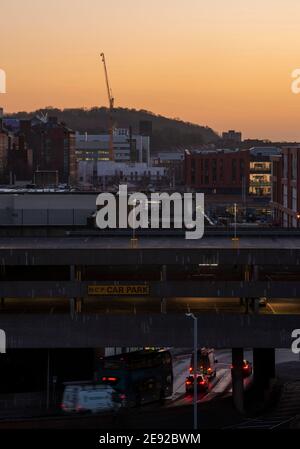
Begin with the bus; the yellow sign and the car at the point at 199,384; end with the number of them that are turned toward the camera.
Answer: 1

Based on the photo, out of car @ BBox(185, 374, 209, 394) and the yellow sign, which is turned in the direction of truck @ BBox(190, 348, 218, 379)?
car @ BBox(185, 374, 209, 394)

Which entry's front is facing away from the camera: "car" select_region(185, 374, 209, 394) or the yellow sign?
the car

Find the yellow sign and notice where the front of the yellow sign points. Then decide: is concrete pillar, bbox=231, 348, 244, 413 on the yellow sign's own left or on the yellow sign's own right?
on the yellow sign's own left

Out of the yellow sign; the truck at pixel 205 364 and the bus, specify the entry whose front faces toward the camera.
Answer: the yellow sign

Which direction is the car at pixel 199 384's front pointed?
away from the camera

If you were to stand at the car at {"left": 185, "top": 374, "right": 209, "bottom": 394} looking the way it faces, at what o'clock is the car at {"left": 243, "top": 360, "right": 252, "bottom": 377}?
the car at {"left": 243, "top": 360, "right": 252, "bottom": 377} is roughly at 1 o'clock from the car at {"left": 185, "top": 374, "right": 209, "bottom": 394}.

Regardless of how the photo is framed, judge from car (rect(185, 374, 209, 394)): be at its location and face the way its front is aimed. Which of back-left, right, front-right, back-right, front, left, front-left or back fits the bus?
back-left

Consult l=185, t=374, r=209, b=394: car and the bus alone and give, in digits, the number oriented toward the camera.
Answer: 0

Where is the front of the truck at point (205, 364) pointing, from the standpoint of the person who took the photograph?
facing away from the viewer

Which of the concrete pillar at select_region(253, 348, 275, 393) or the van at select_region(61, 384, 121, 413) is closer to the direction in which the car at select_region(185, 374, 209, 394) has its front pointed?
the concrete pillar

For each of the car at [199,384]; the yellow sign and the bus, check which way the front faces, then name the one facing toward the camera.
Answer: the yellow sign
